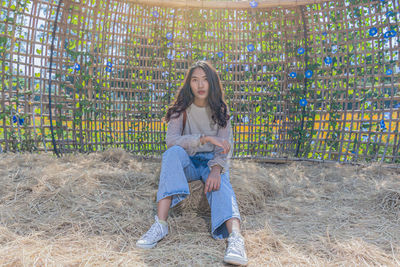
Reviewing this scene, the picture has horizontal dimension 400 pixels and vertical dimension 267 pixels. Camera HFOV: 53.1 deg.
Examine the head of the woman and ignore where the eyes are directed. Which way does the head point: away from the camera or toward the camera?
toward the camera

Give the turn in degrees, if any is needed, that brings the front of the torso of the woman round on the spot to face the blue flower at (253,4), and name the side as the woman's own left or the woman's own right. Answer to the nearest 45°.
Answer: approximately 180°

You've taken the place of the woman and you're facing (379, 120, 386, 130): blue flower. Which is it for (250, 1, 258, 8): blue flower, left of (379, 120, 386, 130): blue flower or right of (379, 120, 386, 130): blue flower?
left

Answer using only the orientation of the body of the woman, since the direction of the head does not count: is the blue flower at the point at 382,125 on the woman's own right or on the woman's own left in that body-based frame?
on the woman's own left

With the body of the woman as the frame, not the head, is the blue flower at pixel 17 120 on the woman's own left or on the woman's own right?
on the woman's own right

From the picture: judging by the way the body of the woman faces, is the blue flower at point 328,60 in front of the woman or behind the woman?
behind

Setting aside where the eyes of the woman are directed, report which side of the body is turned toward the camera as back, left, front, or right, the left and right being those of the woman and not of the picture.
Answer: front

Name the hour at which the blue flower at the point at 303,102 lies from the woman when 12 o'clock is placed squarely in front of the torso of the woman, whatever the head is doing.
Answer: The blue flower is roughly at 7 o'clock from the woman.
